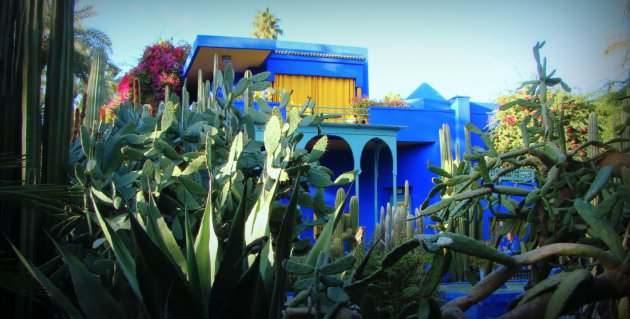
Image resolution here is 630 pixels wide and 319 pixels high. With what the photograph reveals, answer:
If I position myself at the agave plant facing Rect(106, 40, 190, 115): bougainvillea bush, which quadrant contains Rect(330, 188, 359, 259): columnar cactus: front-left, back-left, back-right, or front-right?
front-right

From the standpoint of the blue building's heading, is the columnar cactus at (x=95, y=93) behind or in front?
in front

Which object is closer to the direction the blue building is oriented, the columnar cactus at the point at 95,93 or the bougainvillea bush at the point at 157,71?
the columnar cactus

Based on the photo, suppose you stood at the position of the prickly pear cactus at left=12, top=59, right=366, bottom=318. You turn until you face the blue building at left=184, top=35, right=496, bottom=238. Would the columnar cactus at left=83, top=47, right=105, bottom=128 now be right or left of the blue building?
left

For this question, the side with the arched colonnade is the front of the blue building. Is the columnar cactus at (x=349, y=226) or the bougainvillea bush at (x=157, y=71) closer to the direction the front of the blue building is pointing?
the columnar cactus

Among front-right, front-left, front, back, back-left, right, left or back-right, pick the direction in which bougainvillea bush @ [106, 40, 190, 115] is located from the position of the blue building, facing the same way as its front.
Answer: right

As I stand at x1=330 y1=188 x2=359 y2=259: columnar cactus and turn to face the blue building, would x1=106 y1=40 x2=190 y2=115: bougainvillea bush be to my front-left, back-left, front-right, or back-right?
front-left

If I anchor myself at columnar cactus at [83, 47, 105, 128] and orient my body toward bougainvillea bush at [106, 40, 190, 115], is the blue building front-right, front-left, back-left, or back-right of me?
front-right

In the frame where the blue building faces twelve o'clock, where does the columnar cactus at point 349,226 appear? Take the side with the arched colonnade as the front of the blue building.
The columnar cactus is roughly at 12 o'clock from the blue building.

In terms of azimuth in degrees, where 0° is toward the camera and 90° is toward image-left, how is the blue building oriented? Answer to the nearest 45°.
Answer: approximately 0°

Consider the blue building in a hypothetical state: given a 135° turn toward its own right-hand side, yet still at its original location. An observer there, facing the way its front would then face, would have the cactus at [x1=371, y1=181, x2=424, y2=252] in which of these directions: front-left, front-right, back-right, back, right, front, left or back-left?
back-left

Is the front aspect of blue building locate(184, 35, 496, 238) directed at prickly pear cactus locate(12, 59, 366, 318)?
yes
